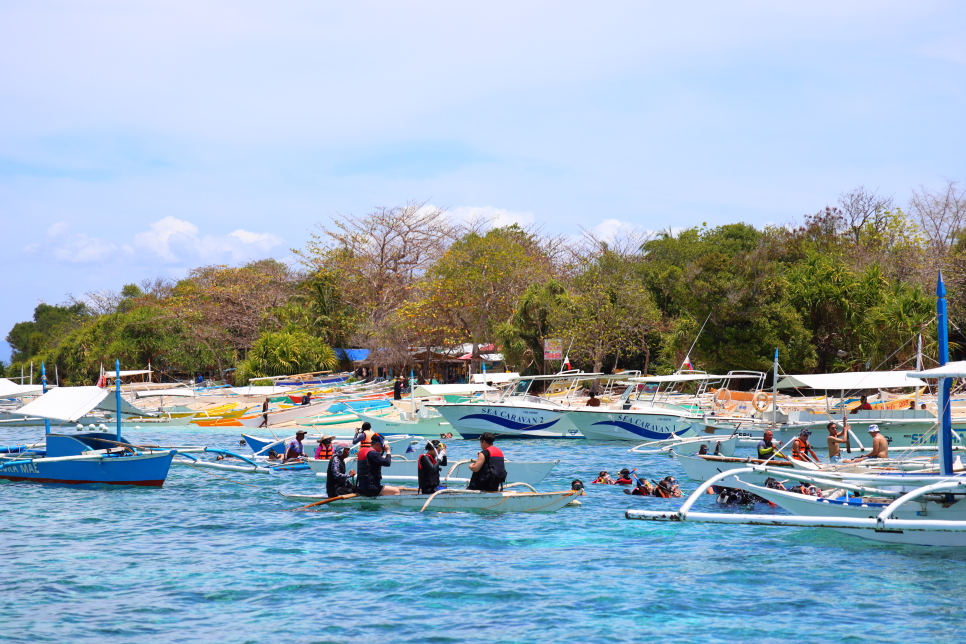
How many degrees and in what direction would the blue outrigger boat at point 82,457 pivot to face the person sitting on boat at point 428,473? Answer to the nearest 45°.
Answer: approximately 45° to its right

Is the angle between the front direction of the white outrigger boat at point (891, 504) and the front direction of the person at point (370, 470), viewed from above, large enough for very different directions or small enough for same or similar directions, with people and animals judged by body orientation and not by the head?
very different directions

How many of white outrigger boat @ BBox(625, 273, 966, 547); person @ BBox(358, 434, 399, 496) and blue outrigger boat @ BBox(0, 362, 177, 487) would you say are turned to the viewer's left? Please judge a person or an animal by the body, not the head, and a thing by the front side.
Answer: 1

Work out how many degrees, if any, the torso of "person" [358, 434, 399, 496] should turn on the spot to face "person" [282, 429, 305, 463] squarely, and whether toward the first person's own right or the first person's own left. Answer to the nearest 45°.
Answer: approximately 90° to the first person's own left

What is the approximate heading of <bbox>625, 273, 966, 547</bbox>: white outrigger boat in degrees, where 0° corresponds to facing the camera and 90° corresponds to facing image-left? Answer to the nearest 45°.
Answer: approximately 90°

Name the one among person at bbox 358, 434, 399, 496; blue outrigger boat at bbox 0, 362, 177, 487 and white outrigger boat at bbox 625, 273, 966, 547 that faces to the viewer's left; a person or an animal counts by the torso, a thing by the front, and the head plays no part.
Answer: the white outrigger boat

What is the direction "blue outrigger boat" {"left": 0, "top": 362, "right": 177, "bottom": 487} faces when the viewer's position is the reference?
facing to the right of the viewer

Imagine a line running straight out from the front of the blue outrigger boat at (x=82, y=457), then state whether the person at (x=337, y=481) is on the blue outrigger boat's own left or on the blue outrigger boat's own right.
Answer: on the blue outrigger boat's own right

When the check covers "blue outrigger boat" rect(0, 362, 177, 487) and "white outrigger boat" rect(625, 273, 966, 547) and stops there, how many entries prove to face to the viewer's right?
1
